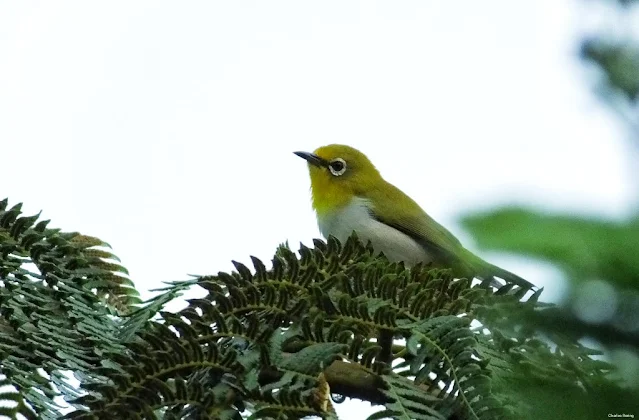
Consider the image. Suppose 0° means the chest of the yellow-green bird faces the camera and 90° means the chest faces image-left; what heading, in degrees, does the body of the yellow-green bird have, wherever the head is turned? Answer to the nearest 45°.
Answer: approximately 90°
